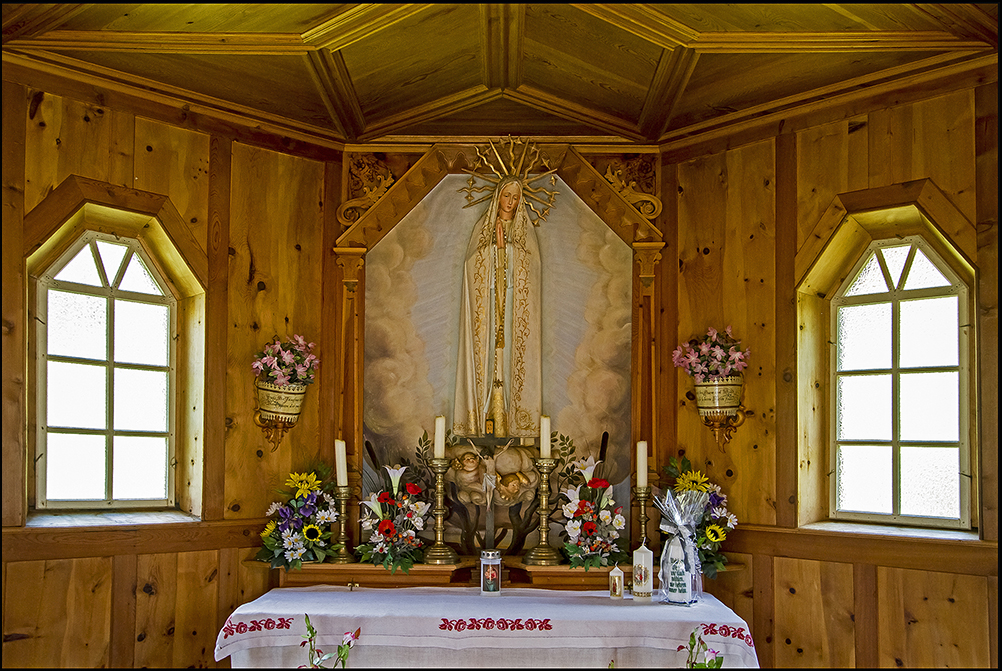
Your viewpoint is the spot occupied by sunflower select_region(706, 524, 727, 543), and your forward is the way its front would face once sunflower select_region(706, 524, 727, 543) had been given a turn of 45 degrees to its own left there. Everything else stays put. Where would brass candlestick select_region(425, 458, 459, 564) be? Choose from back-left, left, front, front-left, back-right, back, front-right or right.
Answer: back

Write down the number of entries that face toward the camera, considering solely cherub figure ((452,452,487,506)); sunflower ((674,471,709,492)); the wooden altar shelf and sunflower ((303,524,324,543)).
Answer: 4

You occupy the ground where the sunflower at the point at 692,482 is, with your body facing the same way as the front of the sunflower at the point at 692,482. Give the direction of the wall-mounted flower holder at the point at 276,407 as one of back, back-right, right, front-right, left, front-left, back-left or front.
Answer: right

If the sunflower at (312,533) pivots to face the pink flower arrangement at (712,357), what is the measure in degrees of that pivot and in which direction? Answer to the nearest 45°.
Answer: approximately 90° to its left

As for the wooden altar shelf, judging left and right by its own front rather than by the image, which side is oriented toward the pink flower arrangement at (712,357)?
left

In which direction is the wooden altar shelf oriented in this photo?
toward the camera

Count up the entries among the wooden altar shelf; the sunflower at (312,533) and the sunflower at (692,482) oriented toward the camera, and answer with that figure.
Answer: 3

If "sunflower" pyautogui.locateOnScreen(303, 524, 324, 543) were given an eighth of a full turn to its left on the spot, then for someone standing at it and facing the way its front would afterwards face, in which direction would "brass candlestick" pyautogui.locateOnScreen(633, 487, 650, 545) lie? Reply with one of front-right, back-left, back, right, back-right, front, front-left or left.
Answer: front-left

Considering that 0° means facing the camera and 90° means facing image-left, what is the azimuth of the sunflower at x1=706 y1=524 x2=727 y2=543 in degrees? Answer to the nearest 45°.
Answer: approximately 315°

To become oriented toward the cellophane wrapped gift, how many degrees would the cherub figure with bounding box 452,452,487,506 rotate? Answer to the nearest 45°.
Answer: approximately 45° to its left
